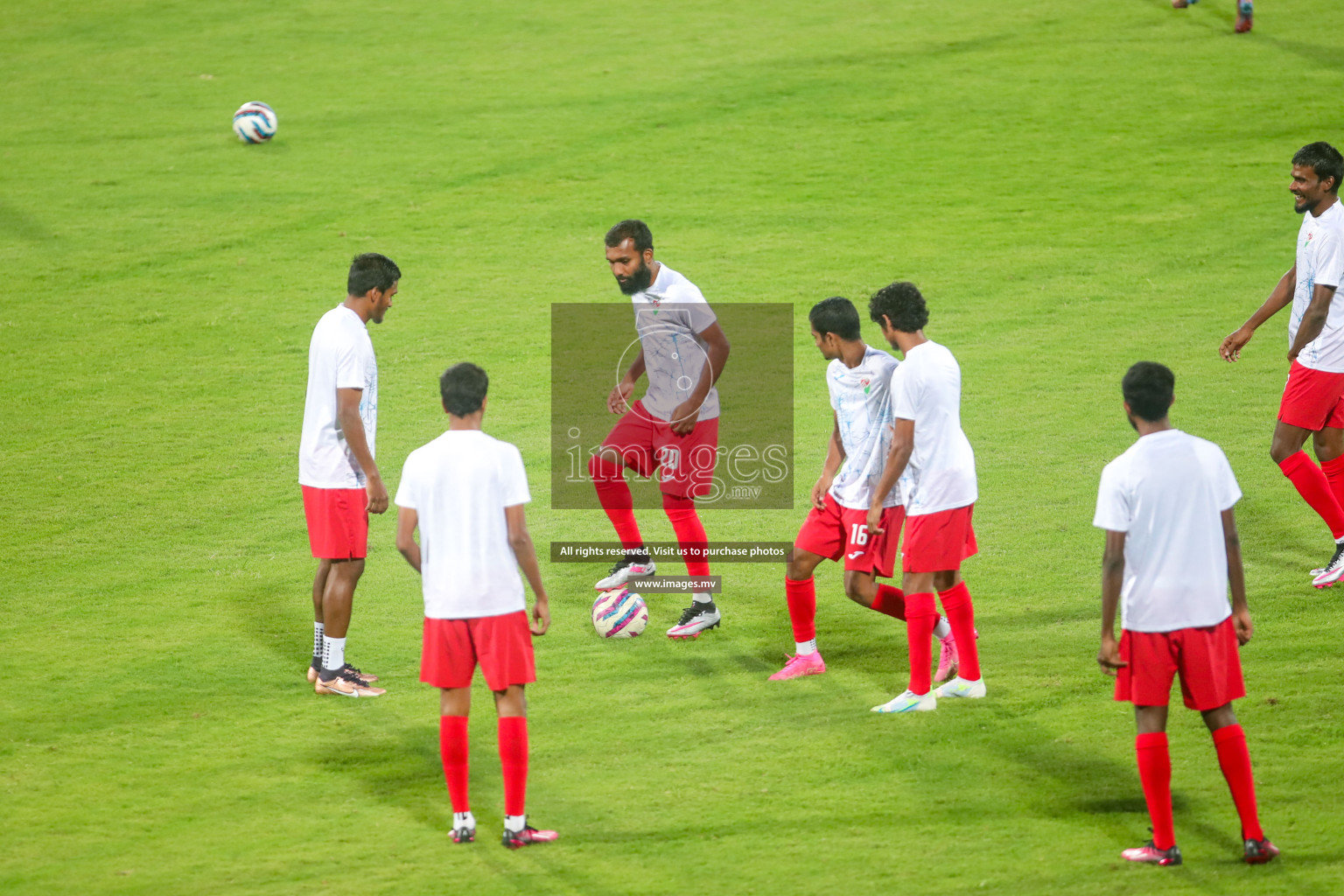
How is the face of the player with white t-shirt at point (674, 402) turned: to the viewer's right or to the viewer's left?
to the viewer's left

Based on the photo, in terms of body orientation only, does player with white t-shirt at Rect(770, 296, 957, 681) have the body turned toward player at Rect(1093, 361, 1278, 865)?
no

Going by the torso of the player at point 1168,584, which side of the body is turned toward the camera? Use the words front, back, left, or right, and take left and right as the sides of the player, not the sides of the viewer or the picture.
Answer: back

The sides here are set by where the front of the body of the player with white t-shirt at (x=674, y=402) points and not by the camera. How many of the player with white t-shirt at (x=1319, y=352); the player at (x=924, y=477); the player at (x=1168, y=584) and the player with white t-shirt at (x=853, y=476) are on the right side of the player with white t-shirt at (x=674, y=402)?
0

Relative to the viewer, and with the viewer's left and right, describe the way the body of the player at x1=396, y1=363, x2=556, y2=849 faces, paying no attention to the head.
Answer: facing away from the viewer

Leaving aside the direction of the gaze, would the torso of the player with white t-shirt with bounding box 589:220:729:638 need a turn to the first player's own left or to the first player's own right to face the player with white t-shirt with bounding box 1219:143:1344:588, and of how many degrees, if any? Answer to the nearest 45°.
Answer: approximately 135° to the first player's own left

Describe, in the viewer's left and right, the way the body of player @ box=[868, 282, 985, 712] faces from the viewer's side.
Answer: facing away from the viewer and to the left of the viewer

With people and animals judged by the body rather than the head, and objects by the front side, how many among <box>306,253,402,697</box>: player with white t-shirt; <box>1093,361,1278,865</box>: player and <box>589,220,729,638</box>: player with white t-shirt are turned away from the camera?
1

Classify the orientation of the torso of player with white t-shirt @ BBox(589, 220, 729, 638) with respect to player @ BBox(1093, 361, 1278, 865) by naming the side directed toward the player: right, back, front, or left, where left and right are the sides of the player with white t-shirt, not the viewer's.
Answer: left

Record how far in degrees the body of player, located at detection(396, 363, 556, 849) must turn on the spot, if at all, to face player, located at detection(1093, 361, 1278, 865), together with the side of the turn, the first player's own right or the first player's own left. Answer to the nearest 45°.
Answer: approximately 90° to the first player's own right

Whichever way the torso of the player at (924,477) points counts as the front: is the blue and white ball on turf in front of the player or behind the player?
in front

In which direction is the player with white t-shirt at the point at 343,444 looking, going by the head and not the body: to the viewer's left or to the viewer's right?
to the viewer's right

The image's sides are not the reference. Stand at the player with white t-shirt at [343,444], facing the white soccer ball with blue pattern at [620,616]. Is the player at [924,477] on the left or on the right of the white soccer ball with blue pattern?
right

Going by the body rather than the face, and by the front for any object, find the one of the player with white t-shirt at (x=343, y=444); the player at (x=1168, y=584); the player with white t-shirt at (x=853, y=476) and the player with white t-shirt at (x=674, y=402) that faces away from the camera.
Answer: the player

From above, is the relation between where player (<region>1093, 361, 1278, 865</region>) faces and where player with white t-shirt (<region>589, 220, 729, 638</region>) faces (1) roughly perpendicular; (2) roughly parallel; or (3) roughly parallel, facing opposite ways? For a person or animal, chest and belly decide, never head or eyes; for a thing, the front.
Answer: roughly parallel, facing opposite ways

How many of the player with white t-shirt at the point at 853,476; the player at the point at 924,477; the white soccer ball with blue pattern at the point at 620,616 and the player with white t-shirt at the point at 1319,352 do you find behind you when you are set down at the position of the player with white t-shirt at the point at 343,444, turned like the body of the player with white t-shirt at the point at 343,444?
0
